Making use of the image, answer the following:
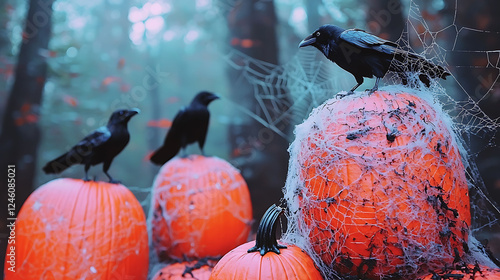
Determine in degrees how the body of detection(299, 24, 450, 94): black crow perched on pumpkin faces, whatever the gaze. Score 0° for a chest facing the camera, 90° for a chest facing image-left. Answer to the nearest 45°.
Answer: approximately 90°

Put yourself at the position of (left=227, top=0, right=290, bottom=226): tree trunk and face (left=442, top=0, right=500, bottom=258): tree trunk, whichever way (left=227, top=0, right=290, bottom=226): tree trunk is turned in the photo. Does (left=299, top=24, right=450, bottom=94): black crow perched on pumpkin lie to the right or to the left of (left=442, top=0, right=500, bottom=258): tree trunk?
right

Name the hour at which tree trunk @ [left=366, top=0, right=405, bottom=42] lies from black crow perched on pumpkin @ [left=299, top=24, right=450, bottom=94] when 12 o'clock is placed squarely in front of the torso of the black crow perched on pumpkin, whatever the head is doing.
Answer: The tree trunk is roughly at 3 o'clock from the black crow perched on pumpkin.

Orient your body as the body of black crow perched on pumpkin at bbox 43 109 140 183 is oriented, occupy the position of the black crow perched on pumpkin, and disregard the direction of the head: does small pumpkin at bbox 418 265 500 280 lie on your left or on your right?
on your right

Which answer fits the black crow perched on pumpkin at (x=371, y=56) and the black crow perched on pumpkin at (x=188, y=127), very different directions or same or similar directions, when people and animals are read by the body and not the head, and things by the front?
very different directions

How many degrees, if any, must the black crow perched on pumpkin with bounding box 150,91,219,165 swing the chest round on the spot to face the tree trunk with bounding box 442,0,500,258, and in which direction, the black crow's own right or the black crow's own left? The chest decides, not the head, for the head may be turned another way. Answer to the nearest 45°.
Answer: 0° — it already faces it

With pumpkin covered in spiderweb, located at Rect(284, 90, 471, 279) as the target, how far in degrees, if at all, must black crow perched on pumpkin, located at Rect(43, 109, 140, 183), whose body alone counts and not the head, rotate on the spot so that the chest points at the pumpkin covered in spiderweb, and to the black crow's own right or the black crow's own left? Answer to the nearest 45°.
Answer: approximately 45° to the black crow's own right

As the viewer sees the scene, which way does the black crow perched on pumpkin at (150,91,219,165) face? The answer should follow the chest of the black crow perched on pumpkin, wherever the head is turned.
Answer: to the viewer's right

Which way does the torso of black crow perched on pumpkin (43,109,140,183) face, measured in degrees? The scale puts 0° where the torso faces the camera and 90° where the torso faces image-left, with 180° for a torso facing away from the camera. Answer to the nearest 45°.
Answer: approximately 270°

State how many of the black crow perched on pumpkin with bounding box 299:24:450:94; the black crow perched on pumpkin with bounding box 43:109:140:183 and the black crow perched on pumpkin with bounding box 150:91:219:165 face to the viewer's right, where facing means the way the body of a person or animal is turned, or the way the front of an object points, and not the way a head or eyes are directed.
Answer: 2
